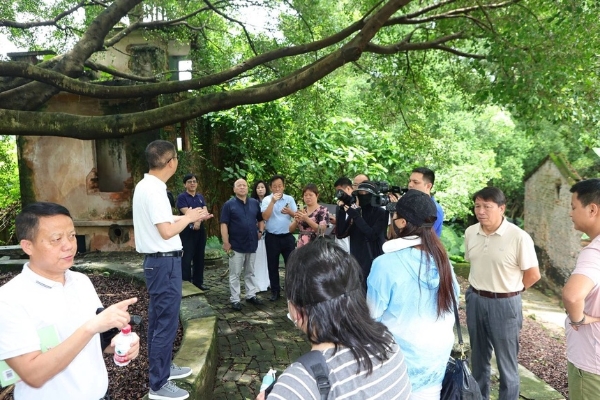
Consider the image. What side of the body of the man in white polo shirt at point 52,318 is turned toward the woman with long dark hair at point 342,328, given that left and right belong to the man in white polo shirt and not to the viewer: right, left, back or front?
front

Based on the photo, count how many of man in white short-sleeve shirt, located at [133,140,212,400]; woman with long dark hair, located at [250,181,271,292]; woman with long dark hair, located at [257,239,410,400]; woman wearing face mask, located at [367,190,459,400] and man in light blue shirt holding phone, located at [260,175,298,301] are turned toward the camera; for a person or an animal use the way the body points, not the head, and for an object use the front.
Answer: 2

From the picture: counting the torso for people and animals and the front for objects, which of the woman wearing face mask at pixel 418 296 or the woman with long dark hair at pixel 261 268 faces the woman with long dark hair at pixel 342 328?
the woman with long dark hair at pixel 261 268

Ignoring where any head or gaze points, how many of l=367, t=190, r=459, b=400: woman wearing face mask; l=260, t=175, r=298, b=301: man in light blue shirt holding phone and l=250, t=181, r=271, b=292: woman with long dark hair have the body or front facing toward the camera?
2

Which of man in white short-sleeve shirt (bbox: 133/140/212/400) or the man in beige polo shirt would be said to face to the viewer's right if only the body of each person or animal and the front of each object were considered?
the man in white short-sleeve shirt

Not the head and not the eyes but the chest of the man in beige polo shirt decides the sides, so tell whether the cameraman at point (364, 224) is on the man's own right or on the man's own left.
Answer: on the man's own right

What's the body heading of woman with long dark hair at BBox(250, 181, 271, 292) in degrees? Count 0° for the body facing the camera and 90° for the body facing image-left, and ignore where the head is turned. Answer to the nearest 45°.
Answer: approximately 0°

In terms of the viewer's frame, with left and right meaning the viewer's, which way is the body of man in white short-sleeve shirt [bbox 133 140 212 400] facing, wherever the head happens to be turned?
facing to the right of the viewer

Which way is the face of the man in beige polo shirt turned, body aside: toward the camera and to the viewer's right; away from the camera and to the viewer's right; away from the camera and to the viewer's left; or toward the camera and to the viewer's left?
toward the camera and to the viewer's left

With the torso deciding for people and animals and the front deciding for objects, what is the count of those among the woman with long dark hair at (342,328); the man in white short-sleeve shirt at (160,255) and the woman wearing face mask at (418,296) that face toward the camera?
0

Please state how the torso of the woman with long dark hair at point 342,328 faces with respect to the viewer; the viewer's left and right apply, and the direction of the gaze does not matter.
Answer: facing away from the viewer and to the left of the viewer

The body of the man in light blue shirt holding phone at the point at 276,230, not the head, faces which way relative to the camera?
toward the camera

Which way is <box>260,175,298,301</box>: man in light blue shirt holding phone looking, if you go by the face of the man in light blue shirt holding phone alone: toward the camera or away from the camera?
toward the camera

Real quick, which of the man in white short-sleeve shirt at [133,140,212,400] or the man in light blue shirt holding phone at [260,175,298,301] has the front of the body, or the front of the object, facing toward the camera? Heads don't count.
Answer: the man in light blue shirt holding phone

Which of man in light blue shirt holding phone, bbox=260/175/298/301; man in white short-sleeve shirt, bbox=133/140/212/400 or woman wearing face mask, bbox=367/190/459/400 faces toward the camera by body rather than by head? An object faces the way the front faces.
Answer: the man in light blue shirt holding phone

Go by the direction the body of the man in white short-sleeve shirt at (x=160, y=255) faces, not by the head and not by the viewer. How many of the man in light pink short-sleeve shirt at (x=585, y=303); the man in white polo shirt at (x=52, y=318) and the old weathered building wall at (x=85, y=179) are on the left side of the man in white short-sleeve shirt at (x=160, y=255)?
1

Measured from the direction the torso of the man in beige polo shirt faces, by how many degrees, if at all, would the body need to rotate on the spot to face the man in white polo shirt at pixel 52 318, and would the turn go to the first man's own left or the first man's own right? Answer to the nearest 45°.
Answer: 0° — they already face them

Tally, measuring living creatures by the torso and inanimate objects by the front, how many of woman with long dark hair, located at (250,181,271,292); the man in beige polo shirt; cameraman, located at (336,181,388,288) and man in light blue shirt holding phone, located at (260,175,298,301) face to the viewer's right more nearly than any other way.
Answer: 0

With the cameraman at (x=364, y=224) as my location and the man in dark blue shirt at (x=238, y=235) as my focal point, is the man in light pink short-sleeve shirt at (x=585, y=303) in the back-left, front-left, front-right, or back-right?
back-left

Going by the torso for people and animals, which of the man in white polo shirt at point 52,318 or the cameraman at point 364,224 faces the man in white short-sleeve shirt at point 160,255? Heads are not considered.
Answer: the cameraman

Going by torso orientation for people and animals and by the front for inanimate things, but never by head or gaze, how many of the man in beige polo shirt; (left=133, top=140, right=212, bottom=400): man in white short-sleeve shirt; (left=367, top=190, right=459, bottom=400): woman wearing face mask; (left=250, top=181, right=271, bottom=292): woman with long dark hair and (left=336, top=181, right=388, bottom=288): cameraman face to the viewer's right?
1
